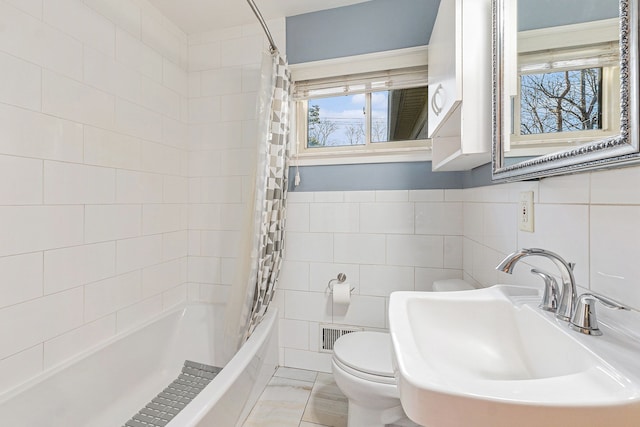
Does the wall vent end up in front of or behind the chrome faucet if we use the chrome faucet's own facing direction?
in front

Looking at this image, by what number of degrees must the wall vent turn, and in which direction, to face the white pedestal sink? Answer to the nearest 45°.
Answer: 0° — it already faces it

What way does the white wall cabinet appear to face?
to the viewer's left

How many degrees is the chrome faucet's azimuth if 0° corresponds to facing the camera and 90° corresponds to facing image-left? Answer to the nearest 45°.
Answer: approximately 90°

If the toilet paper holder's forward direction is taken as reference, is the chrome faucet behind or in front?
in front

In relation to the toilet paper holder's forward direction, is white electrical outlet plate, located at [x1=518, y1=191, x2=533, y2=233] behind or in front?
in front
